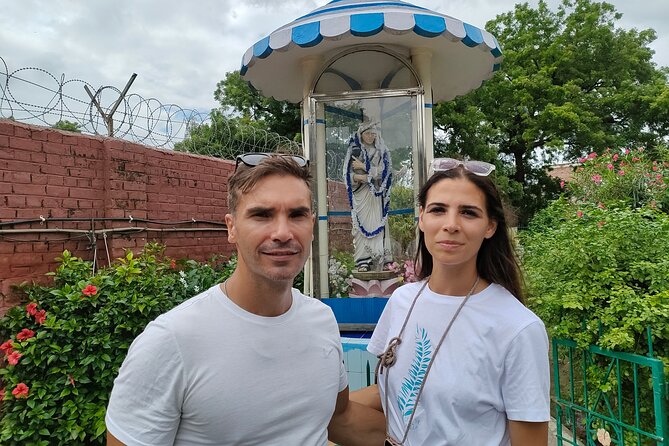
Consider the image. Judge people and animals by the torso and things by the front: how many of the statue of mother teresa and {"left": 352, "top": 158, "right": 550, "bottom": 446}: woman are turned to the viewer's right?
0

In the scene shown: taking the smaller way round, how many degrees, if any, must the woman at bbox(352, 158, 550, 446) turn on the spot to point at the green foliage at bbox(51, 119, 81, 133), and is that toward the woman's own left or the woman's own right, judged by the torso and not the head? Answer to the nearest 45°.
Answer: approximately 90° to the woman's own right

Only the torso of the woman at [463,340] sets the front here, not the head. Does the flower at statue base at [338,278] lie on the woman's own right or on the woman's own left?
on the woman's own right

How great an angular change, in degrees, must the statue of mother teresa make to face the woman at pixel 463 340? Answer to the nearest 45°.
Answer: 0° — it already faces them

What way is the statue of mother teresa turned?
toward the camera

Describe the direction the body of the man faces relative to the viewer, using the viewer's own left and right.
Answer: facing the viewer and to the right of the viewer

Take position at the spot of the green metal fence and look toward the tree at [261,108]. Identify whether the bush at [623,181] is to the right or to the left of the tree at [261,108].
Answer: right

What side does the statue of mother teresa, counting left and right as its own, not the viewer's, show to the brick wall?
right

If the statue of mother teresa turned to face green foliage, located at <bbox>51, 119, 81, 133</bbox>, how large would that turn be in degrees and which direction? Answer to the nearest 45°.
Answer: approximately 90° to its right

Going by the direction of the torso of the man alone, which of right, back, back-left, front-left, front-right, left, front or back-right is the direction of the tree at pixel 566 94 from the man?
left

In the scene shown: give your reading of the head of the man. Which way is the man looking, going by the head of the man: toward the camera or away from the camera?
toward the camera

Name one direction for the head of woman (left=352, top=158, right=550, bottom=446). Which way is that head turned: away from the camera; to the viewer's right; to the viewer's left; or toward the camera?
toward the camera

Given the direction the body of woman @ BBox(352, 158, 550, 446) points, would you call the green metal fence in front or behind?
behind

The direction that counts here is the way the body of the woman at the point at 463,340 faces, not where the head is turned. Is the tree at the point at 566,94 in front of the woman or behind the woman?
behind

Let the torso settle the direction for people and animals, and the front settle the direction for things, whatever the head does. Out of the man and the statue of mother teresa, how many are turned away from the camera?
0

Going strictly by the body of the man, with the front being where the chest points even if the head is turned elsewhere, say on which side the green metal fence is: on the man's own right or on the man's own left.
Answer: on the man's own left

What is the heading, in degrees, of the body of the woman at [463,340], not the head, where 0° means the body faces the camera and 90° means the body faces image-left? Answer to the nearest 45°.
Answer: approximately 45°
